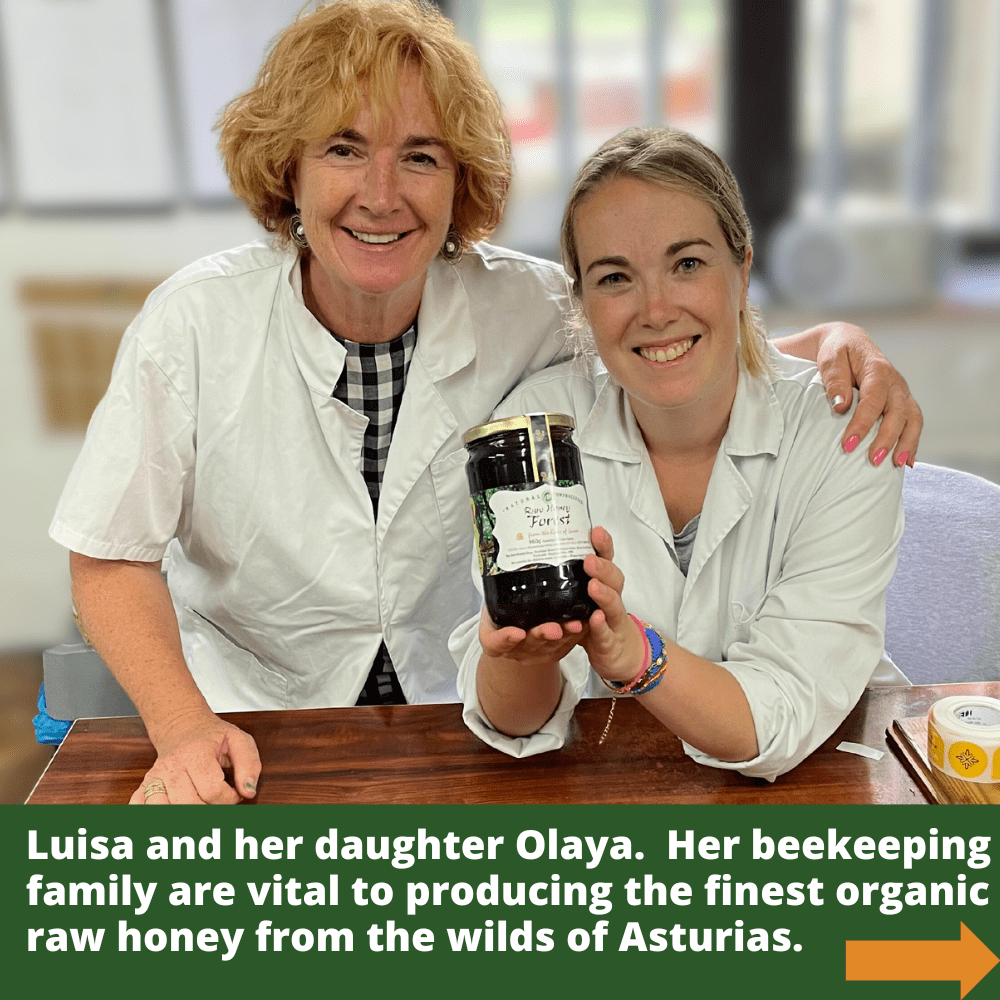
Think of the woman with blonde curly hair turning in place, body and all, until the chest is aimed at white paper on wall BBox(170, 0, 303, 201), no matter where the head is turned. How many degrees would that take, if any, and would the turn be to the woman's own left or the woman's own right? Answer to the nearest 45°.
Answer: approximately 180°

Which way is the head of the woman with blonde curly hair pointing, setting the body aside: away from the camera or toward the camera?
toward the camera

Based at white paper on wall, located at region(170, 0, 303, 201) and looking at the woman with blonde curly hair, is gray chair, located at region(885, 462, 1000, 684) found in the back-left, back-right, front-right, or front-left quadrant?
front-left

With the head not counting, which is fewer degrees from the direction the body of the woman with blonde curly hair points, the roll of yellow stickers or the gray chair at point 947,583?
the roll of yellow stickers

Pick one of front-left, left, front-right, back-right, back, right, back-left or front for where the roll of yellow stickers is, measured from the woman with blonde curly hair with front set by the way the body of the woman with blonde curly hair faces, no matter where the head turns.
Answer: front-left

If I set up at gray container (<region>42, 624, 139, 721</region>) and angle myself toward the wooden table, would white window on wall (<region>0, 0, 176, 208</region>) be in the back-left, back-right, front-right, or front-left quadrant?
back-left

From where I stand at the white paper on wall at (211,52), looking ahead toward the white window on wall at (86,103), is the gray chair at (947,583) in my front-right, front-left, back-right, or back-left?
back-left

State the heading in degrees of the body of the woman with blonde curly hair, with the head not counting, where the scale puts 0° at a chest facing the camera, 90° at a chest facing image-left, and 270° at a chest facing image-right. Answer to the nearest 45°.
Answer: approximately 0°

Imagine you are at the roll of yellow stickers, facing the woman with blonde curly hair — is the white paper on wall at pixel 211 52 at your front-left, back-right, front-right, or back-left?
front-right

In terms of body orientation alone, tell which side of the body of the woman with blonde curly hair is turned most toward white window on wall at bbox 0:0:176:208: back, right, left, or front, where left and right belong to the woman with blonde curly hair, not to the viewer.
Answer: back

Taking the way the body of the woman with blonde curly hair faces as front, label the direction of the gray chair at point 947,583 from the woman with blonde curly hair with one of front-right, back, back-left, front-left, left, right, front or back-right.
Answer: left
